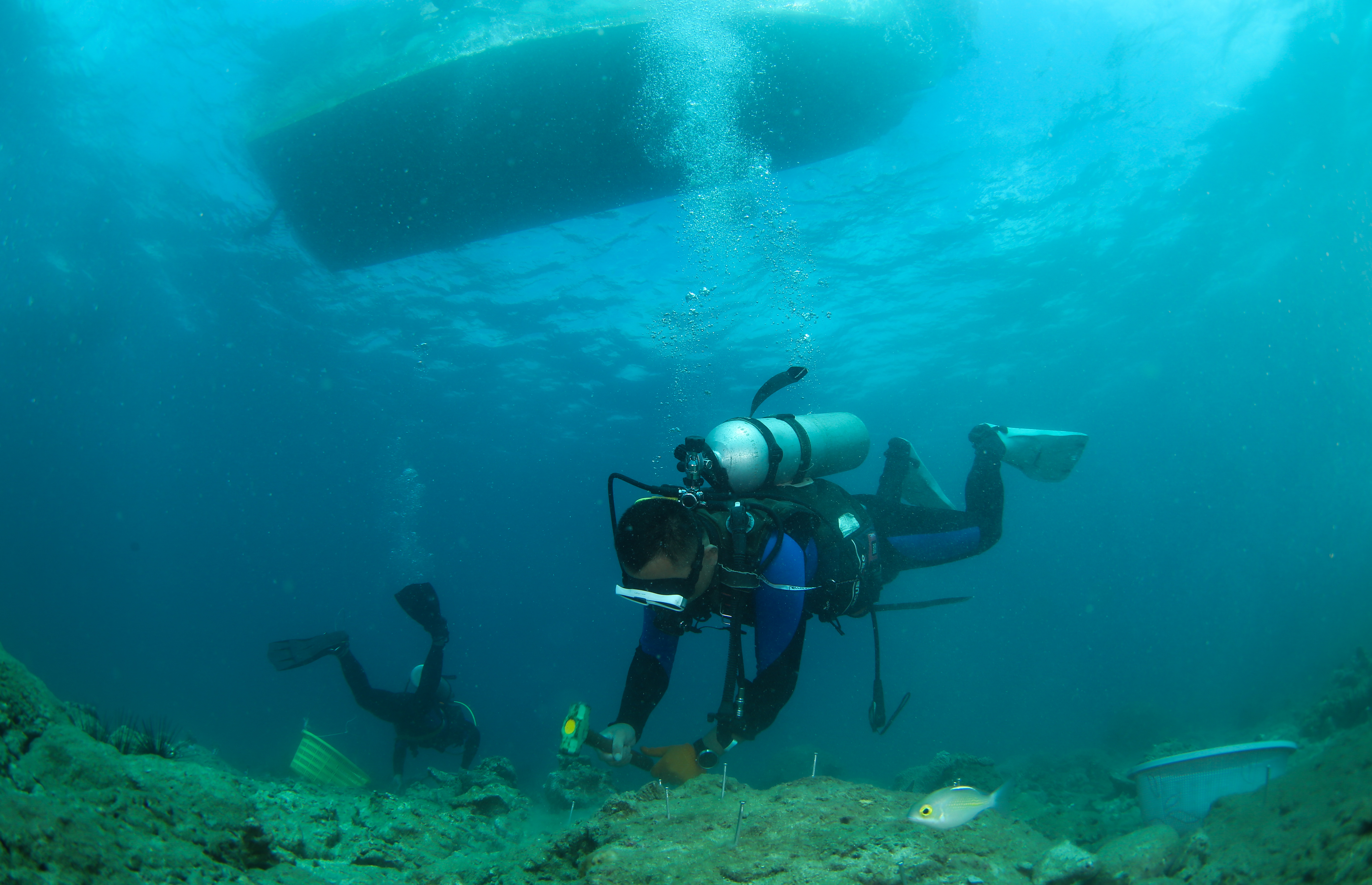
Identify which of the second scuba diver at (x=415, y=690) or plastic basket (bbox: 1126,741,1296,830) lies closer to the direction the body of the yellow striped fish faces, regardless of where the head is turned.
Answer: the second scuba diver

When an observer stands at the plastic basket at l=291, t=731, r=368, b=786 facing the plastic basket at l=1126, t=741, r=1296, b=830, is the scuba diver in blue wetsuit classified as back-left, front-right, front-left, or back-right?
front-right

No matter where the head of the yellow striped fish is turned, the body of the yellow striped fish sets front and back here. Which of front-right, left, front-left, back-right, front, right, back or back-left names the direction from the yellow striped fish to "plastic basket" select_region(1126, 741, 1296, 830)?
back-right

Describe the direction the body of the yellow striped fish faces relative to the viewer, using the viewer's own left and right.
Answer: facing to the left of the viewer
